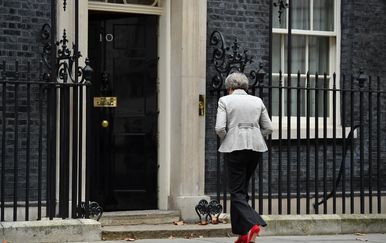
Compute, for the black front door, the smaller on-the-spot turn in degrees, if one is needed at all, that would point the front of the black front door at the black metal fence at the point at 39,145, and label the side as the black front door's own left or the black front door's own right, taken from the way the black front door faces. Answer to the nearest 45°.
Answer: approximately 45° to the black front door's own right

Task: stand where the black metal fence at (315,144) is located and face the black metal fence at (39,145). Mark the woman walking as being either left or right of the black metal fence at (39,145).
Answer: left

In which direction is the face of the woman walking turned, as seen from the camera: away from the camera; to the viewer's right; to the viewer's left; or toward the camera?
away from the camera

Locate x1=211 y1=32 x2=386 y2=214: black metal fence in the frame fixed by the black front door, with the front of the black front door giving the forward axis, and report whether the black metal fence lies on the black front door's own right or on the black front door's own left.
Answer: on the black front door's own left

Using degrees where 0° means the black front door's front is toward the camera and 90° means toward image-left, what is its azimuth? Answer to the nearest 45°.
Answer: approximately 0°

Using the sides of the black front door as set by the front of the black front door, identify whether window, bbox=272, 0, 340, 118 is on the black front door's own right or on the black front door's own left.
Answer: on the black front door's own left
